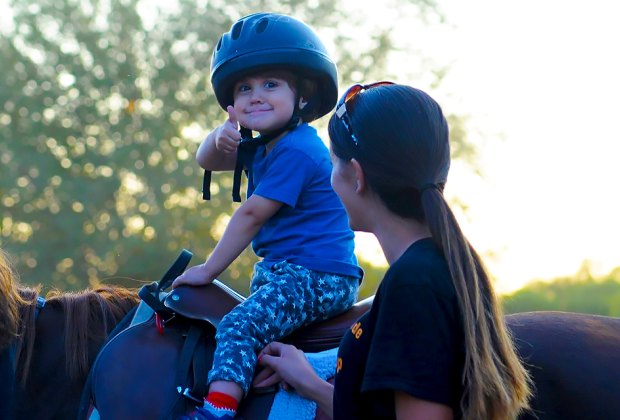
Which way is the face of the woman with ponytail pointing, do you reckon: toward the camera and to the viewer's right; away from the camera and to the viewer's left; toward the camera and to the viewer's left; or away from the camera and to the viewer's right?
away from the camera and to the viewer's left

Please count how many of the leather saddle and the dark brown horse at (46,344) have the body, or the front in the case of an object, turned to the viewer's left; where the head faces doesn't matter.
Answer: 2

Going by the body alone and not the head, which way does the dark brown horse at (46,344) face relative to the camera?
to the viewer's left

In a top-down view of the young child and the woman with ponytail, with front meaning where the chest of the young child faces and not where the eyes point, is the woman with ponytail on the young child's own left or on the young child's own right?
on the young child's own left

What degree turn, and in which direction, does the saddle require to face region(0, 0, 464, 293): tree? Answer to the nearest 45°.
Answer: approximately 90° to its right

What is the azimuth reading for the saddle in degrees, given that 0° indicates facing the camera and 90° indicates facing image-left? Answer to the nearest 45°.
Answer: approximately 90°

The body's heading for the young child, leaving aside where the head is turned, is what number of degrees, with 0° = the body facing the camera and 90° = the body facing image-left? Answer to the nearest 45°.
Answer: approximately 90°
